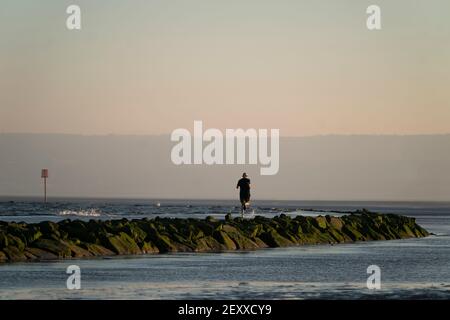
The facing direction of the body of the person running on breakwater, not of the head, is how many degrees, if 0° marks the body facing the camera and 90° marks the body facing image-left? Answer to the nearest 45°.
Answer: approximately 180°
